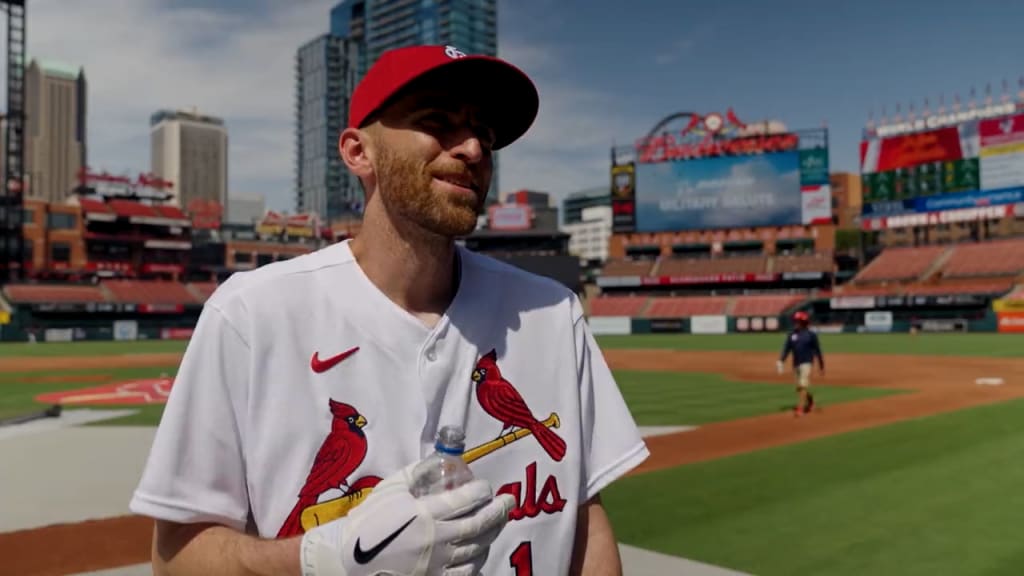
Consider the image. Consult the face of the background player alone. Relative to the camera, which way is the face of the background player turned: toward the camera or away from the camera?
toward the camera

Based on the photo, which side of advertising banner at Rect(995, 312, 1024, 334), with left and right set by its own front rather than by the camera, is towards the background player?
front

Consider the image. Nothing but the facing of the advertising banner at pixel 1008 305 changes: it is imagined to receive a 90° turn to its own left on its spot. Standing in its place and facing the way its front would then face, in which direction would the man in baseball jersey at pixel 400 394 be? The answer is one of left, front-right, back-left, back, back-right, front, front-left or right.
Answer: right

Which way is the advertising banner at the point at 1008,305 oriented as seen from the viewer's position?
toward the camera

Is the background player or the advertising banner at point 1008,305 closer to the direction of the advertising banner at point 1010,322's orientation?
the background player

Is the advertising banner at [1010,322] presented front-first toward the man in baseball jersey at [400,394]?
yes

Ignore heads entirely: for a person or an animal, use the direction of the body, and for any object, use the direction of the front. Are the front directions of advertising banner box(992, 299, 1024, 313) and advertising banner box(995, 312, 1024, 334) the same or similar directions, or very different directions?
same or similar directions

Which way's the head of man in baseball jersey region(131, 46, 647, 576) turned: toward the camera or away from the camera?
toward the camera

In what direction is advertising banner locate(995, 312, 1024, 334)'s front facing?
toward the camera

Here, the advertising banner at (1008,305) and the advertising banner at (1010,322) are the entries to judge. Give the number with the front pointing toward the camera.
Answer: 2

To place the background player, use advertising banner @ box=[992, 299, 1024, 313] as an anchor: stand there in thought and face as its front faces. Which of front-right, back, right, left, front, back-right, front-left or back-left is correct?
front
